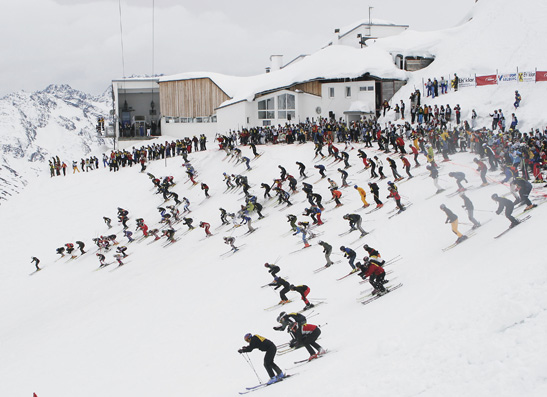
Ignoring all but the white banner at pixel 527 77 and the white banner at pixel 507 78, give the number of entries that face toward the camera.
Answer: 2

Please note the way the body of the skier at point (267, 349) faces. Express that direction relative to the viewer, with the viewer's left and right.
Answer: facing to the left of the viewer

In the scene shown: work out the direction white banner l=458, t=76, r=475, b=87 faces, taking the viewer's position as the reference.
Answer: facing the viewer

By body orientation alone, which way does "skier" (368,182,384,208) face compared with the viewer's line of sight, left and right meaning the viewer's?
facing to the left of the viewer

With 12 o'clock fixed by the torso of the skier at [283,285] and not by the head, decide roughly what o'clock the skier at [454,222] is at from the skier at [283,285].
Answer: the skier at [454,222] is roughly at 6 o'clock from the skier at [283,285].

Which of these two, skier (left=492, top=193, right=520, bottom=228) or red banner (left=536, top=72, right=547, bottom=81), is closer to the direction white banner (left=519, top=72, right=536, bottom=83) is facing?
the skier

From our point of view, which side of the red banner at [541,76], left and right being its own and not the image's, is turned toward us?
front

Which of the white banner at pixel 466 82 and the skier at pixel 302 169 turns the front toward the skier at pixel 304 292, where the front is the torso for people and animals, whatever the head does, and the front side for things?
the white banner

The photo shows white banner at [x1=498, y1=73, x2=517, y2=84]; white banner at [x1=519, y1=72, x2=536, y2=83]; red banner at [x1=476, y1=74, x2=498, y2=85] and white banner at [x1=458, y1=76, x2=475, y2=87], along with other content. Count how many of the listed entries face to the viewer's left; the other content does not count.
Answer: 0

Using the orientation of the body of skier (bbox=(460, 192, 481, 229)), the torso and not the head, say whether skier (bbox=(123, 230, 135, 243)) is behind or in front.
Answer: in front

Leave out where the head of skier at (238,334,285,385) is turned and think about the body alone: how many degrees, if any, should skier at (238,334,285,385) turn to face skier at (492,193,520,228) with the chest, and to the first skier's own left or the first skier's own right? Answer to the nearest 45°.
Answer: approximately 135° to the first skier's own right

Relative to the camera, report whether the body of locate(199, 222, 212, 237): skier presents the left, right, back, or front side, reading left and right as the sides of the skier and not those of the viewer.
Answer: left

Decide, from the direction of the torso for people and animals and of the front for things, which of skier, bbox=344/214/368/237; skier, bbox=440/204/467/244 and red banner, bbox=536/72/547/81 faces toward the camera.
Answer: the red banner

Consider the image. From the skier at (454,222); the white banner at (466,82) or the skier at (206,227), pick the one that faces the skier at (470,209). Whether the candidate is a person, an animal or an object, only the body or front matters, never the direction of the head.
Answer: the white banner

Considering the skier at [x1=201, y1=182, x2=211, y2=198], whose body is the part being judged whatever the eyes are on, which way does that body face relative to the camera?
to the viewer's left

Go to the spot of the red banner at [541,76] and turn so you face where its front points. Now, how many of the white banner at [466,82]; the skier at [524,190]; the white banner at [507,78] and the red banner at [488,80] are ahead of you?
1

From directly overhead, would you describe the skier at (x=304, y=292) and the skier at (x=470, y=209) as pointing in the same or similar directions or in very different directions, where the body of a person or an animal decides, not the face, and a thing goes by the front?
same or similar directions
